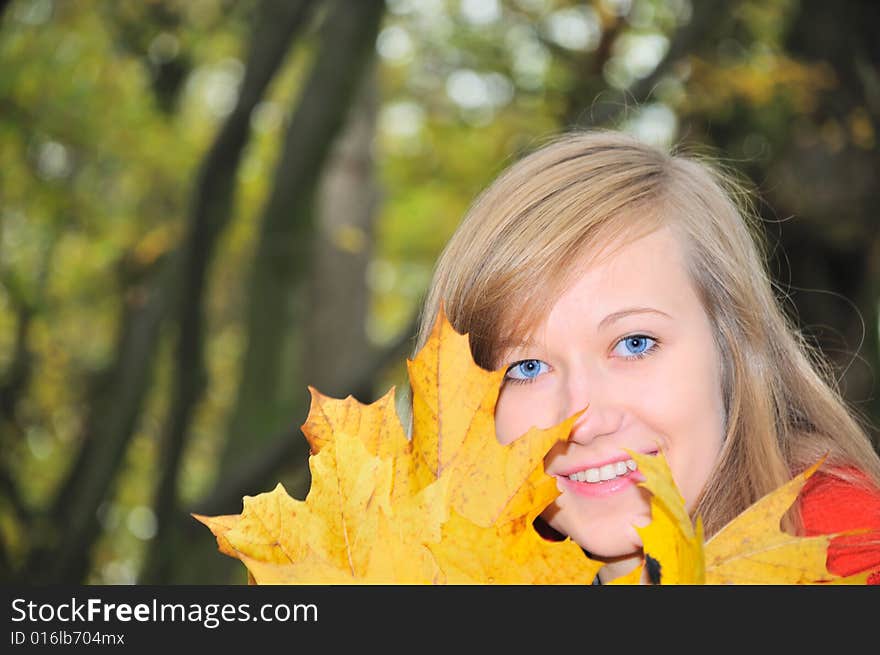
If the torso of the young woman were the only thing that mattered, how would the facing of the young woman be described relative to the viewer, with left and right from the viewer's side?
facing the viewer and to the left of the viewer

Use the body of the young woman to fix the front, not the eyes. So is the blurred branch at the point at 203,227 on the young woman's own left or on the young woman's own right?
on the young woman's own right

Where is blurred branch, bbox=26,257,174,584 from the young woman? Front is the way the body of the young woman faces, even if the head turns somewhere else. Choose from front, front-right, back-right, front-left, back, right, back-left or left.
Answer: right

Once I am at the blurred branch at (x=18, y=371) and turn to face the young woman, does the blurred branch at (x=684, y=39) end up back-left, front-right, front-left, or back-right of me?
front-left

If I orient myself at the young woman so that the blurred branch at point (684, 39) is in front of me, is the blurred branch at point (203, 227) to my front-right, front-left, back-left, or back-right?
front-left

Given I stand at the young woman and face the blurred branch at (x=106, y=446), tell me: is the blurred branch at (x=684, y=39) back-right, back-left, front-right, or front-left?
front-right
